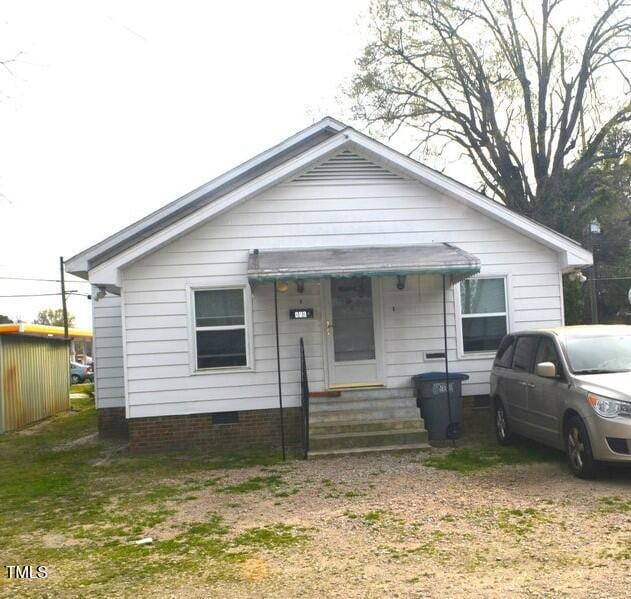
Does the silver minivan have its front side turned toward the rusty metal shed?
no

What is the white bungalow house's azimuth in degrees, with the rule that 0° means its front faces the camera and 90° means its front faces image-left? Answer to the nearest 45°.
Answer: approximately 0°

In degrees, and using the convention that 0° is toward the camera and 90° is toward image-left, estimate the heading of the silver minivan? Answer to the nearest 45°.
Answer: approximately 315°

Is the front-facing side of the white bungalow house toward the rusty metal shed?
no

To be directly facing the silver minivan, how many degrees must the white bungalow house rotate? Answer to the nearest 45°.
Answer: approximately 45° to its left

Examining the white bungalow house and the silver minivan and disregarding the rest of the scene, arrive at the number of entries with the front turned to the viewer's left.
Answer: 0

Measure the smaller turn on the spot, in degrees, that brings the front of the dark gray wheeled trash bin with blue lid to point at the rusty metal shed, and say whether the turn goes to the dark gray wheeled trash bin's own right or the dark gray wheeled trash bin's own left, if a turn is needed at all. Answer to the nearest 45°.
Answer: approximately 45° to the dark gray wheeled trash bin's own right

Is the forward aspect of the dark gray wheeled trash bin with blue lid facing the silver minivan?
no
